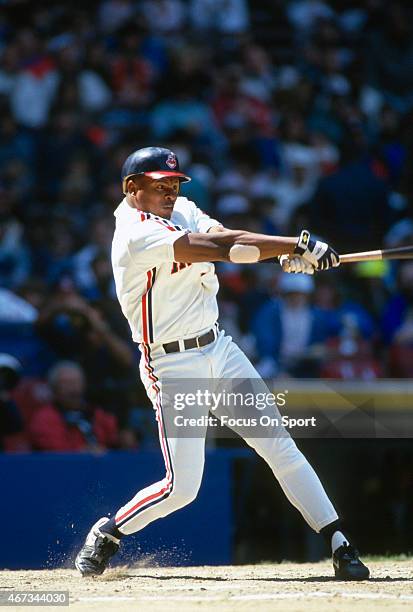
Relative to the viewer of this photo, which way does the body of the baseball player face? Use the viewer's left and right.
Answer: facing the viewer and to the right of the viewer

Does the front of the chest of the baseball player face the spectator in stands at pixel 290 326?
no

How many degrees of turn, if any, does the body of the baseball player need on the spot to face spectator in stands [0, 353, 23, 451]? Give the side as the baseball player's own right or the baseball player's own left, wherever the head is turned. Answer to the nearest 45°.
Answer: approximately 180°

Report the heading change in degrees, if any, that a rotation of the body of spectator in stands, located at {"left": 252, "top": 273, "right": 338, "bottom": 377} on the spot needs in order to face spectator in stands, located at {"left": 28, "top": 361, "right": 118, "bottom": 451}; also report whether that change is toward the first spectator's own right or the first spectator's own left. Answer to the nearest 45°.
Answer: approximately 45° to the first spectator's own right

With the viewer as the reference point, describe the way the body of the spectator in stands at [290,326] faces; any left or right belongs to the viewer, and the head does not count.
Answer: facing the viewer

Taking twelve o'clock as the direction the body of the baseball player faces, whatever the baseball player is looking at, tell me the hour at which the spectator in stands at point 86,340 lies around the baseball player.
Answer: The spectator in stands is roughly at 7 o'clock from the baseball player.

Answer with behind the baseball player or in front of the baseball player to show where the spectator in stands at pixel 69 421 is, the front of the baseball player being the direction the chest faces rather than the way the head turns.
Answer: behind

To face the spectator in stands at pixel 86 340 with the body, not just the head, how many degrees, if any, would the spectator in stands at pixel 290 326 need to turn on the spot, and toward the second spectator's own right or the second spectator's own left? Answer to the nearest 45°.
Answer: approximately 45° to the second spectator's own right

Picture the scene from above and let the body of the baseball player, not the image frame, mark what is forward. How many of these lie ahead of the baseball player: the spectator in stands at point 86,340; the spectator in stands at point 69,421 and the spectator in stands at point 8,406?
0

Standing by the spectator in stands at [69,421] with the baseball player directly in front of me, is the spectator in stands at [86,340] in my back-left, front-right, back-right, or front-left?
back-left

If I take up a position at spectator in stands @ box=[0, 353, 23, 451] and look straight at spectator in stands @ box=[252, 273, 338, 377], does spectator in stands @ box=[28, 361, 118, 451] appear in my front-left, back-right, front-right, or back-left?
front-right

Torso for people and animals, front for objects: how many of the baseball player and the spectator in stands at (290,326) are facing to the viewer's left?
0

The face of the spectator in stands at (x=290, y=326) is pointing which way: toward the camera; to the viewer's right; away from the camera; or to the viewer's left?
toward the camera

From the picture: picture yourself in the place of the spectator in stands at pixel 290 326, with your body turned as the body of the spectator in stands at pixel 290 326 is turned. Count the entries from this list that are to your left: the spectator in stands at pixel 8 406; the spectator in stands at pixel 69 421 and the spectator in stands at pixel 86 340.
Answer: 0

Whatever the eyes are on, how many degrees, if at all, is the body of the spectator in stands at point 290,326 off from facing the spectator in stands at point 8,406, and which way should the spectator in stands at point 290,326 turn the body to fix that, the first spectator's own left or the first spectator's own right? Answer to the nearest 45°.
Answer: approximately 45° to the first spectator's own right
